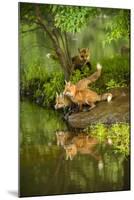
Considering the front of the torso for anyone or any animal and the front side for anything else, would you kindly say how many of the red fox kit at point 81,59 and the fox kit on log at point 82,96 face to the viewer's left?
1

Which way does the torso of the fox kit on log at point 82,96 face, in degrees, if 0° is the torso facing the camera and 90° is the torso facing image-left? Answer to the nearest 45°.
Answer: approximately 90°

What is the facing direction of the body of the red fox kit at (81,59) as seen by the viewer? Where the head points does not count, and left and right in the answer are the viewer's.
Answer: facing the viewer and to the right of the viewer
